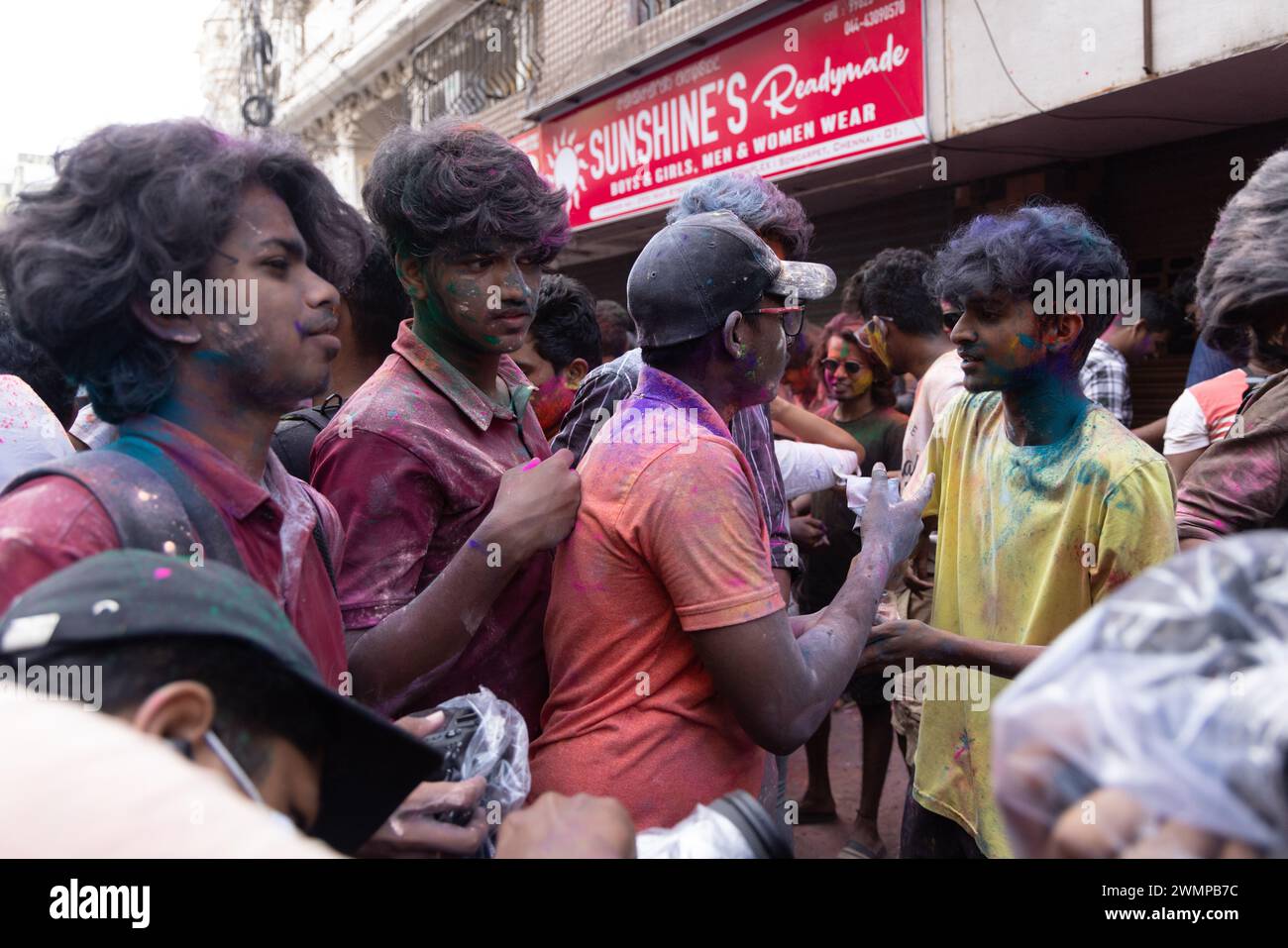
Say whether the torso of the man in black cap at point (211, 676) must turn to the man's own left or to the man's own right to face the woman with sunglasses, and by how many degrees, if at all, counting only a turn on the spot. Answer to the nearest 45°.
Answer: approximately 45° to the man's own left

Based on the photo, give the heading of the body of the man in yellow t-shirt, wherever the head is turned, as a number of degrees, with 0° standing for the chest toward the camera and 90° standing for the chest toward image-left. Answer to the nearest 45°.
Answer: approximately 45°

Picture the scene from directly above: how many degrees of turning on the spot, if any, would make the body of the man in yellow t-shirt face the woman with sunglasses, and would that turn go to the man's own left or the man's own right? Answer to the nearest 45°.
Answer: approximately 135° to the man's own right

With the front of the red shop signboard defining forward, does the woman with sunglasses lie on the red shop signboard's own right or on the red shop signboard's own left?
on the red shop signboard's own left

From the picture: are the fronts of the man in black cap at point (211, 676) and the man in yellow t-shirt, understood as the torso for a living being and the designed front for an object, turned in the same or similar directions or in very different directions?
very different directions

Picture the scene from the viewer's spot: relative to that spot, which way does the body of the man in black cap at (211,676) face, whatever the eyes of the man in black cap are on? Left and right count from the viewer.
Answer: facing to the right of the viewer

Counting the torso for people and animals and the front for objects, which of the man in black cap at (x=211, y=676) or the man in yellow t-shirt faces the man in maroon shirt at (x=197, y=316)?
the man in yellow t-shirt

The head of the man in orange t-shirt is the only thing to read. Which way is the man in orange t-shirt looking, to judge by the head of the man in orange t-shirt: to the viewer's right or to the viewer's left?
to the viewer's right
